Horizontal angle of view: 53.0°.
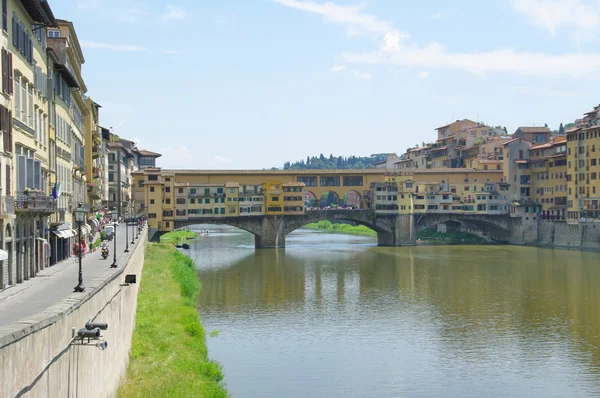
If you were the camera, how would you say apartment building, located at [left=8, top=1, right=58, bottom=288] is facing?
facing to the right of the viewer

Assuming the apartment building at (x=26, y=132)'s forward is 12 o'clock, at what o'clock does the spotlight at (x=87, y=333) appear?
The spotlight is roughly at 3 o'clock from the apartment building.

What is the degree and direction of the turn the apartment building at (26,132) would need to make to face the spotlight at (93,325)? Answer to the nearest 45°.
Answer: approximately 90° to its right
